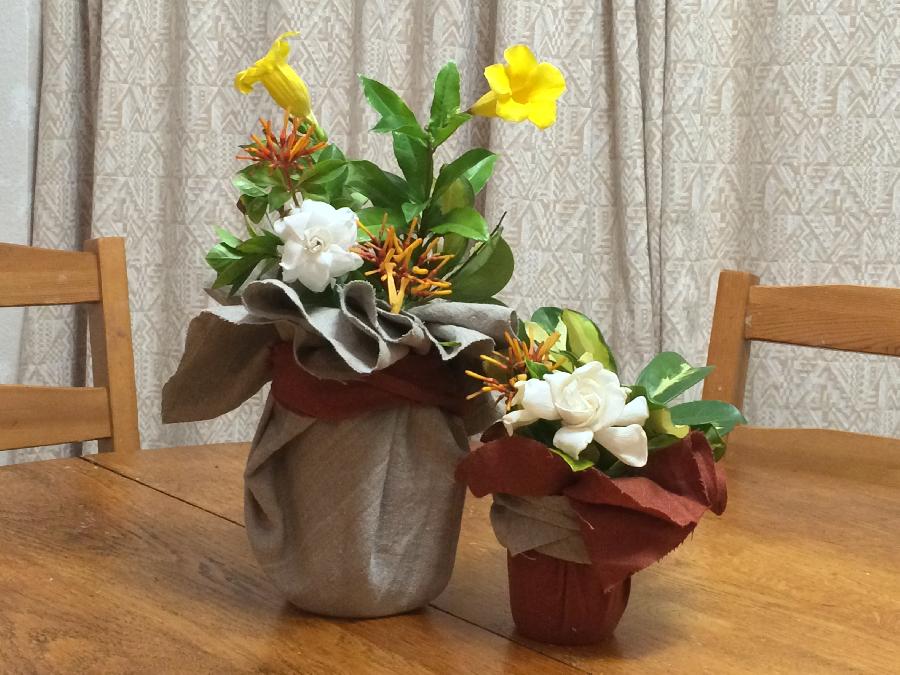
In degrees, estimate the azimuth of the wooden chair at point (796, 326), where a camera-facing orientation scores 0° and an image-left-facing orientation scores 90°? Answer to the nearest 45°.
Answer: approximately 45°

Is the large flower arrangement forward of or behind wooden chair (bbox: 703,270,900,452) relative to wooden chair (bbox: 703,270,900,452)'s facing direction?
forward
